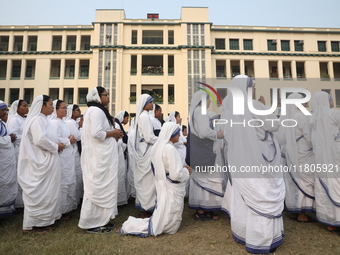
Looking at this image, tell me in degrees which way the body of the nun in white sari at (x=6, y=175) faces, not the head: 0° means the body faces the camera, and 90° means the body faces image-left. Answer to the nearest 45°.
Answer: approximately 270°

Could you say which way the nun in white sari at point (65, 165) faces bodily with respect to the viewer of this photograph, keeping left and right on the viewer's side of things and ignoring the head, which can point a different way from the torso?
facing to the right of the viewer

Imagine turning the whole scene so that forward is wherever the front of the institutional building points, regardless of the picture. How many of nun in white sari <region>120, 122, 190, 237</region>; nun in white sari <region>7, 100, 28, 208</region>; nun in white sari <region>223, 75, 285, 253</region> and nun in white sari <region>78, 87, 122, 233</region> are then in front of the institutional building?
4

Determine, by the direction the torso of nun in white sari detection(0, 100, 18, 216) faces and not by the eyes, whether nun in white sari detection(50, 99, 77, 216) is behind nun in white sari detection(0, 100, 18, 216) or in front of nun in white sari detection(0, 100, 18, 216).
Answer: in front

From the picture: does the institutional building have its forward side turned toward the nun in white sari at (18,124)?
yes

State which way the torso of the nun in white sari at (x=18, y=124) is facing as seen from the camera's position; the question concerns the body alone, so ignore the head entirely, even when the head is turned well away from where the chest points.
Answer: to the viewer's right

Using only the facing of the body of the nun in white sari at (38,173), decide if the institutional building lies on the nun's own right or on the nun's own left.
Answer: on the nun's own left

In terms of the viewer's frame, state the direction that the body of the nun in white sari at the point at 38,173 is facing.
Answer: to the viewer's right

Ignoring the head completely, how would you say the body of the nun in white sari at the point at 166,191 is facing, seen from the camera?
to the viewer's right

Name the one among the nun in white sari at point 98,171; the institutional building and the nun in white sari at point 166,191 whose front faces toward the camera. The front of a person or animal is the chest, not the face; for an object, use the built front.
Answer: the institutional building

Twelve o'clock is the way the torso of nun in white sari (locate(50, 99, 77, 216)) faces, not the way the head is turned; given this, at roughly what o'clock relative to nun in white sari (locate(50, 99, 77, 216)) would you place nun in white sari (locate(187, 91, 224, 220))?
nun in white sari (locate(187, 91, 224, 220)) is roughly at 1 o'clock from nun in white sari (locate(50, 99, 77, 216)).

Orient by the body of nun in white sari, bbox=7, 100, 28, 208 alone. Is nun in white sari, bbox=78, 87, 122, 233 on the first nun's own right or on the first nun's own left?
on the first nun's own right

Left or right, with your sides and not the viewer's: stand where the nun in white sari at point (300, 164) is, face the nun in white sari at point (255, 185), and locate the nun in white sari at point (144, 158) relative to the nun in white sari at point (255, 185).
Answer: right

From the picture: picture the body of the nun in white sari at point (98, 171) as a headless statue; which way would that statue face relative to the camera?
to the viewer's right
